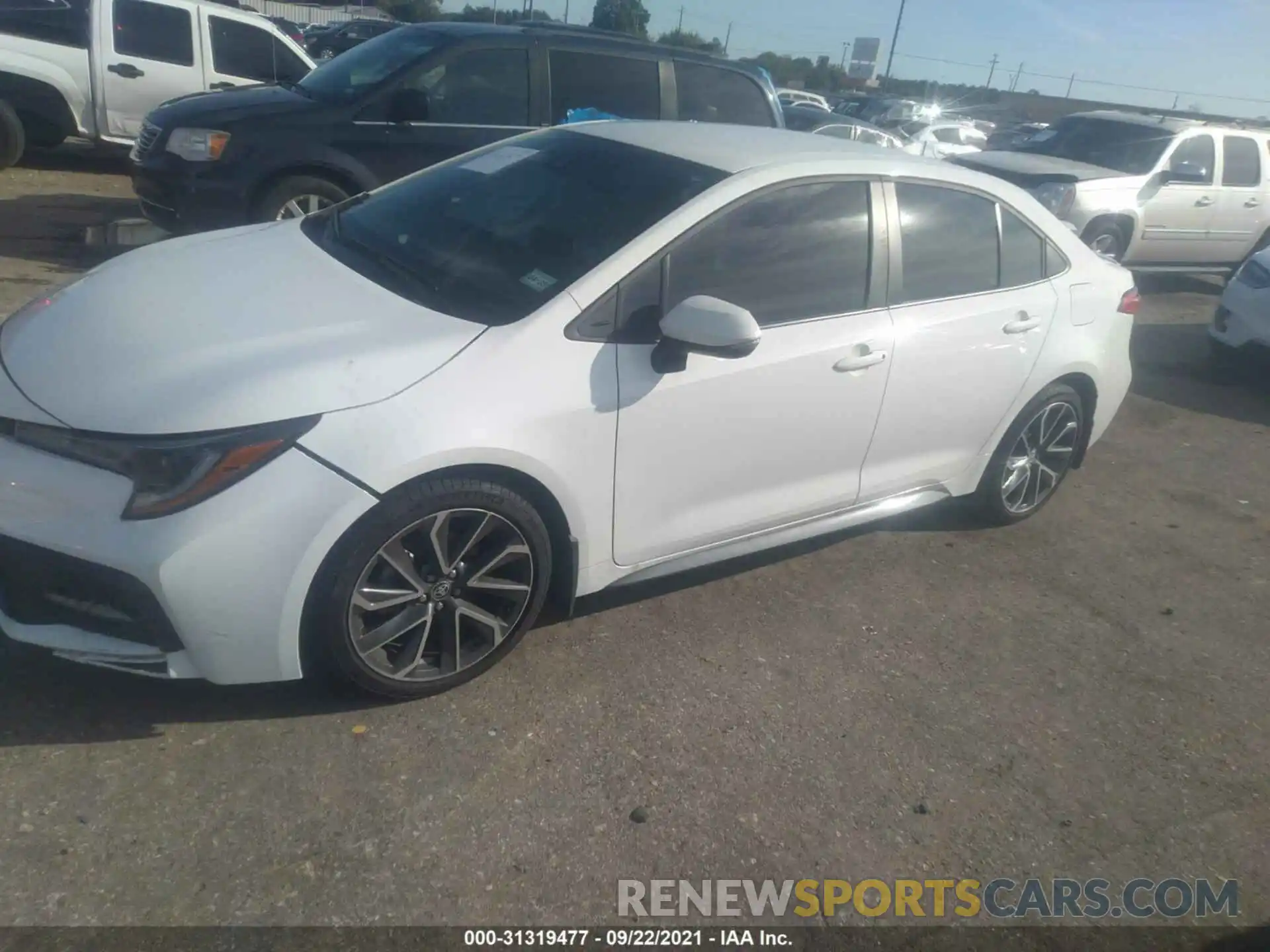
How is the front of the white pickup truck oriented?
to the viewer's right

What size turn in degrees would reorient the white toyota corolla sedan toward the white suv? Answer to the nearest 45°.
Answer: approximately 180°

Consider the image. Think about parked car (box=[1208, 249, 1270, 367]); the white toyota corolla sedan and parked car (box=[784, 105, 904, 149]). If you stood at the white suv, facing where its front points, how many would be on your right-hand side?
1

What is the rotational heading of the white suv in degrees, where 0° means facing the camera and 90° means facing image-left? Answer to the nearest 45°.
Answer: approximately 45°

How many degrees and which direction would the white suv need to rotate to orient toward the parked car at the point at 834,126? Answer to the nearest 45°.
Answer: approximately 90° to its right

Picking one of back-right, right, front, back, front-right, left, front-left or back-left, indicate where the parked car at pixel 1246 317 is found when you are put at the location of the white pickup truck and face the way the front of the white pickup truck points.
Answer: front-right

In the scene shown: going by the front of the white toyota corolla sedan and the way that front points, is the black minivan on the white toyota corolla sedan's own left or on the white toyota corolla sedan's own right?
on the white toyota corolla sedan's own right

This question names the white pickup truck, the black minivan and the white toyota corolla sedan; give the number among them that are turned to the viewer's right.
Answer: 1

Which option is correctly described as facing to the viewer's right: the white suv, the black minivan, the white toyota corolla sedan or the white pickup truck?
the white pickup truck

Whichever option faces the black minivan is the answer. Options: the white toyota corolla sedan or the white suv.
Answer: the white suv

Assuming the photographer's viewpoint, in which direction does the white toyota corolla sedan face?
facing the viewer and to the left of the viewer

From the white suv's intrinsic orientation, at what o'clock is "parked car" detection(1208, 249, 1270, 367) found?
The parked car is roughly at 10 o'clock from the white suv.

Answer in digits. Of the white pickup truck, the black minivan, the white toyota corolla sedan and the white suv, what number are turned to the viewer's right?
1

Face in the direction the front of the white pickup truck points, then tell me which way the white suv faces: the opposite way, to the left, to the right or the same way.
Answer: the opposite way

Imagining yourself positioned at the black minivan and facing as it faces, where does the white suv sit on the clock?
The white suv is roughly at 7 o'clock from the black minivan.

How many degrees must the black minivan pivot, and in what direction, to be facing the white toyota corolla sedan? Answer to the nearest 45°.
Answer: approximately 45° to its left
